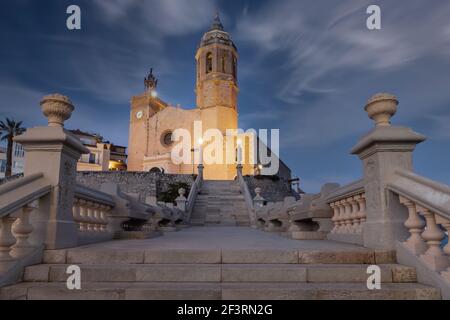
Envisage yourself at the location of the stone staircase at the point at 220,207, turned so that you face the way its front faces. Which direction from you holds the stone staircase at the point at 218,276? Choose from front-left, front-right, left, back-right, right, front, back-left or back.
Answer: front

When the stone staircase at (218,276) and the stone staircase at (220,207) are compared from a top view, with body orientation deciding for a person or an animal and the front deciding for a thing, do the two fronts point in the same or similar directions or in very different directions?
same or similar directions

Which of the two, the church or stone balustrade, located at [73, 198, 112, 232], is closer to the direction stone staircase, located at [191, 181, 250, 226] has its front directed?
the stone balustrade

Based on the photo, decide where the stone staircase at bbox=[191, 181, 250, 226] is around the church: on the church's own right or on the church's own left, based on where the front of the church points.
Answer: on the church's own left

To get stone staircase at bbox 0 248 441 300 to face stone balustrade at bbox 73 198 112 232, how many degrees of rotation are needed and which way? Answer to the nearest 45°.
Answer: approximately 135° to its right

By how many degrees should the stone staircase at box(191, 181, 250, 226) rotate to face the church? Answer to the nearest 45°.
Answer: approximately 180°

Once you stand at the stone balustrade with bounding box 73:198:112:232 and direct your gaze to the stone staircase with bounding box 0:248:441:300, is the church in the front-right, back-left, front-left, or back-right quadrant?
back-left

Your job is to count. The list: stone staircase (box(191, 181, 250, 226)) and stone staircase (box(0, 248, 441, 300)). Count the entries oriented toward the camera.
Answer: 2

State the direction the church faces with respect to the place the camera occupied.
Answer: facing the viewer and to the left of the viewer

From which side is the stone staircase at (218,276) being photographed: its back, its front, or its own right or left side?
front

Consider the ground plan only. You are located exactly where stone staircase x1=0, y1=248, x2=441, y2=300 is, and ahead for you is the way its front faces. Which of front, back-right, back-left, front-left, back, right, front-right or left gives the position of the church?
back

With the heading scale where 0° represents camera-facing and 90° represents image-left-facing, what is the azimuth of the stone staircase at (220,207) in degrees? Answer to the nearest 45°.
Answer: approximately 0°

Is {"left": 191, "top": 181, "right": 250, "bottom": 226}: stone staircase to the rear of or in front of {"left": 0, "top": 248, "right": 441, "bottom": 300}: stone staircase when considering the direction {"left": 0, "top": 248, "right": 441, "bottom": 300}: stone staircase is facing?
to the rear
